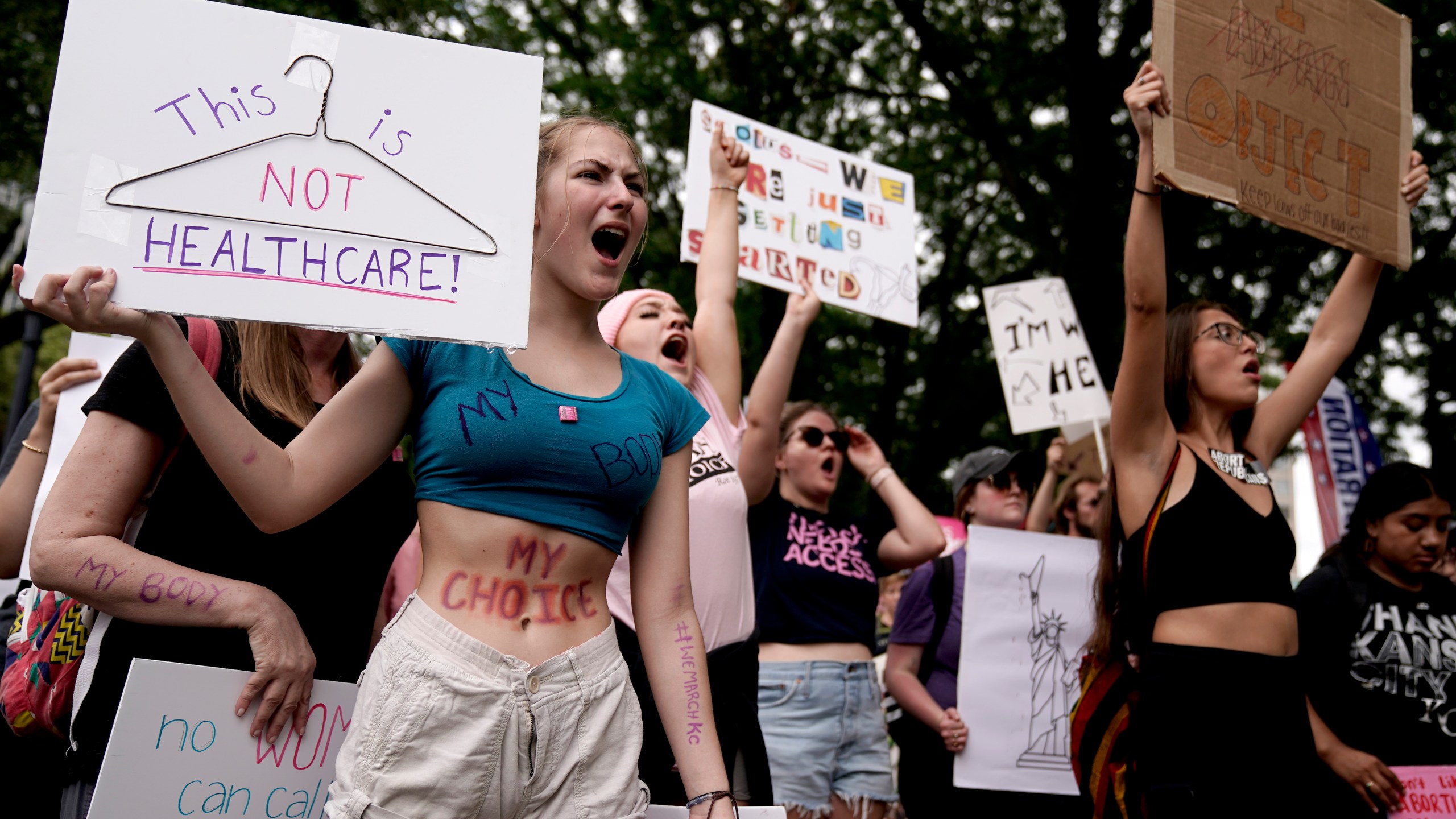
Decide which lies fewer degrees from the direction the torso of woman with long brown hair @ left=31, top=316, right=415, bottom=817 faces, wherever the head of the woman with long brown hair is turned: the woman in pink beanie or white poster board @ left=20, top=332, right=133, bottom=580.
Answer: the woman in pink beanie

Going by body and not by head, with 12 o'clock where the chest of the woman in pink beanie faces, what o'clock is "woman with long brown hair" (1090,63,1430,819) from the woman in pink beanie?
The woman with long brown hair is roughly at 11 o'clock from the woman in pink beanie.

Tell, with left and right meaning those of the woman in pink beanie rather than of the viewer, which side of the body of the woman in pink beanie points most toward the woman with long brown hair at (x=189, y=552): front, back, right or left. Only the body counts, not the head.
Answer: right

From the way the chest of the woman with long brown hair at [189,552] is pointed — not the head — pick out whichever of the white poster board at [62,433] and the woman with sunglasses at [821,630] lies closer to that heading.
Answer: the woman with sunglasses

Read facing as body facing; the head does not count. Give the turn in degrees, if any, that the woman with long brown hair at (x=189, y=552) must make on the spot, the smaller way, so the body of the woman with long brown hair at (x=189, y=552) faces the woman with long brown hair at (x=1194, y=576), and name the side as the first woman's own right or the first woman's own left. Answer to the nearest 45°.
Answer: approximately 45° to the first woman's own left

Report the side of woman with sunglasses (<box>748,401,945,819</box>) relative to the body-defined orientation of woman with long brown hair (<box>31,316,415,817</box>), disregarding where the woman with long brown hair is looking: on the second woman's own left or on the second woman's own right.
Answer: on the second woman's own left

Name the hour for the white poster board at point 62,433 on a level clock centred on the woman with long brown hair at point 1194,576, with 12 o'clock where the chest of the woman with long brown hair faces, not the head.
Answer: The white poster board is roughly at 4 o'clock from the woman with long brown hair.

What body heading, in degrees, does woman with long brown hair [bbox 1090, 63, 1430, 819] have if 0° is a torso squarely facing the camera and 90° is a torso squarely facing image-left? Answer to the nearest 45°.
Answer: approximately 315°

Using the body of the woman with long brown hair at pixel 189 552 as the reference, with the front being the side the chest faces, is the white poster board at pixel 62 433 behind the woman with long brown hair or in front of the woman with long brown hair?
behind
